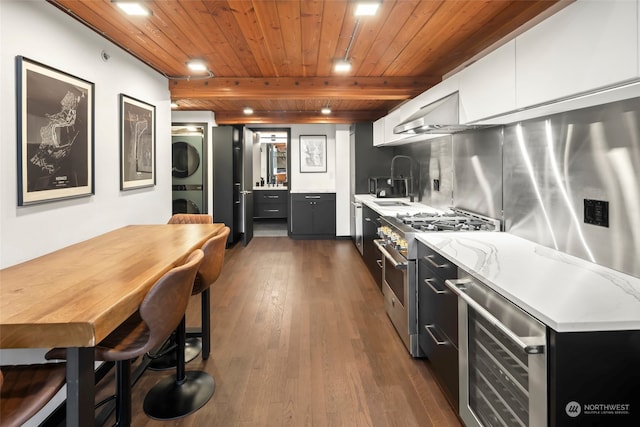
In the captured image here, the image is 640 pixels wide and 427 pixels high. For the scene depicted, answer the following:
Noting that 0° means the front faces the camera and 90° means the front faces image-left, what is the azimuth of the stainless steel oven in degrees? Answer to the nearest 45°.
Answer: approximately 90°

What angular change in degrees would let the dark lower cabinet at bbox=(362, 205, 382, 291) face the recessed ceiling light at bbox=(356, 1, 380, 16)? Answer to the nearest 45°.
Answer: approximately 90° to its left

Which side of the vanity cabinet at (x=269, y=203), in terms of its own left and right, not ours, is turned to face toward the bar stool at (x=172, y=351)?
front

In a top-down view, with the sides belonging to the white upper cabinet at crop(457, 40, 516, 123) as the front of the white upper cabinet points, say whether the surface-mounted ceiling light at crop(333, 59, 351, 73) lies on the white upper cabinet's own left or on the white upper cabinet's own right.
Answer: on the white upper cabinet's own right

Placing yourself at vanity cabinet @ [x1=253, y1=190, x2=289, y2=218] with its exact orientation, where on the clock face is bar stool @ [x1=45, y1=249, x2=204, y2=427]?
The bar stool is roughly at 12 o'clock from the vanity cabinet.

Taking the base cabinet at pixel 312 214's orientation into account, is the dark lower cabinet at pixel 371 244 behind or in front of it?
in front

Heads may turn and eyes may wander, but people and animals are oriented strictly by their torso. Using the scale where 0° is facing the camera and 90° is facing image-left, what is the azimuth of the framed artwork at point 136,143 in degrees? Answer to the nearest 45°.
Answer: approximately 315°

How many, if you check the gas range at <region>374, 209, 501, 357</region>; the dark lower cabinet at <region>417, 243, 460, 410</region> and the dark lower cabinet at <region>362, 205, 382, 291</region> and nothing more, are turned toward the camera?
0

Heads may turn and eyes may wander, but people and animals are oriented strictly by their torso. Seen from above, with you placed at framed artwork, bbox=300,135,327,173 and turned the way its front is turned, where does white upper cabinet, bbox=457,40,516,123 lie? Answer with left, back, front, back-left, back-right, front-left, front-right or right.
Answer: front

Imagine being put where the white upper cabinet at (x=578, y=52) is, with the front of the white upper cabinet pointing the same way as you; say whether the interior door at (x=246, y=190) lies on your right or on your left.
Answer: on your right

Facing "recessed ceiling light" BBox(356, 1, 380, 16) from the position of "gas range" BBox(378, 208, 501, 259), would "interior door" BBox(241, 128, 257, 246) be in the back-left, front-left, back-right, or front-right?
back-right

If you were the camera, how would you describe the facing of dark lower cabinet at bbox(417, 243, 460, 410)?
facing to the left of the viewer

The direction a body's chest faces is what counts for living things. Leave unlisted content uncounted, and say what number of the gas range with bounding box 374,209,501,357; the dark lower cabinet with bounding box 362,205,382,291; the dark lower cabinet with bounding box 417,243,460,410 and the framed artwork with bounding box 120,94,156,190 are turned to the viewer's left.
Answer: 3

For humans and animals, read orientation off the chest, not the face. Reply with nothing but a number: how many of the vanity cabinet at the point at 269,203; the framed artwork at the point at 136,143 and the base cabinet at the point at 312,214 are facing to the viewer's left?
0

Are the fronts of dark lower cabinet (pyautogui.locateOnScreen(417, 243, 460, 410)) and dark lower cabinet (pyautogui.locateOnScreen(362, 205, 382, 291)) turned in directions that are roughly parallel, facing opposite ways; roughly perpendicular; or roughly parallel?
roughly parallel

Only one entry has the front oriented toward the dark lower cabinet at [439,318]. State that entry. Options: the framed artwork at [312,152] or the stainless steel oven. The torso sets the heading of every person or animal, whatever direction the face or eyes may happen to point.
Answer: the framed artwork
